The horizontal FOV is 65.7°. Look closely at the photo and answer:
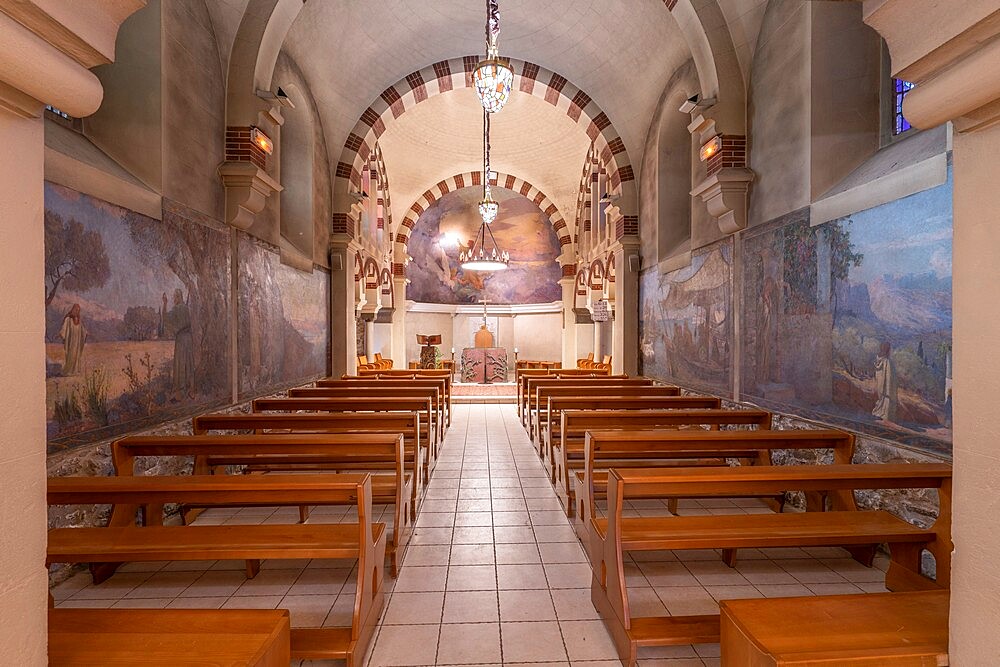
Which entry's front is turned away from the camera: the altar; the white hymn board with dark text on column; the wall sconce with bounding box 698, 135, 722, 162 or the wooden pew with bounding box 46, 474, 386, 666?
the wooden pew

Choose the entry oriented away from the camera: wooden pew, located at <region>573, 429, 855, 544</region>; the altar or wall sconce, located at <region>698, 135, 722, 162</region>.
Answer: the wooden pew

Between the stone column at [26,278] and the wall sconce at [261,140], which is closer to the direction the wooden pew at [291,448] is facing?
the wall sconce

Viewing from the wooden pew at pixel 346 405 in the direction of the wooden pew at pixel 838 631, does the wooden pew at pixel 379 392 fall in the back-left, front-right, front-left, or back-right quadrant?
back-left

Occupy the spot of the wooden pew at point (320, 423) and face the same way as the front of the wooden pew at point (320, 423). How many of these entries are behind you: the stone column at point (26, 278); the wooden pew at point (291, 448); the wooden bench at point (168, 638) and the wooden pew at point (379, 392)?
3

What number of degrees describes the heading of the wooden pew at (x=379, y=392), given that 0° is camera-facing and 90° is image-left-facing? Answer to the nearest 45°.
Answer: approximately 180°

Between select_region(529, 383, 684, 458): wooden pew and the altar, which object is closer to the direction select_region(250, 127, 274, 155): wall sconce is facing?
the wooden pew

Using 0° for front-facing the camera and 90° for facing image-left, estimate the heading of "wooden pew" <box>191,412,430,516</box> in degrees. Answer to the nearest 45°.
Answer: approximately 180°

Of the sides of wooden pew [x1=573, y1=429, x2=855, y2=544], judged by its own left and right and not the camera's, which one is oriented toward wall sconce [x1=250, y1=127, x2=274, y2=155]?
left

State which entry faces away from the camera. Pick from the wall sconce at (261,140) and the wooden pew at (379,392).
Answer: the wooden pew

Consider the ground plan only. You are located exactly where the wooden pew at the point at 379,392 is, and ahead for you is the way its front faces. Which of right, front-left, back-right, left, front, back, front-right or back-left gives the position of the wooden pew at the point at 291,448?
back
